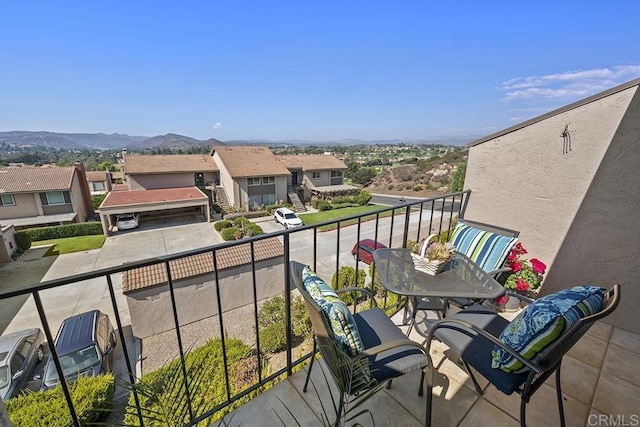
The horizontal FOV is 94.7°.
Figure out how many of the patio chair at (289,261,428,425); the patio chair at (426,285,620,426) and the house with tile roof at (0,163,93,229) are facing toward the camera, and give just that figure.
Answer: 1

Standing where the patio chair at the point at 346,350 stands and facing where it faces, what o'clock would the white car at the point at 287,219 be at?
The white car is roughly at 10 o'clock from the patio chair.

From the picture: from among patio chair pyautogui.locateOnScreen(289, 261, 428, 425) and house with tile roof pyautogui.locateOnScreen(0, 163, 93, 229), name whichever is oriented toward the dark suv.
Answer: the house with tile roof

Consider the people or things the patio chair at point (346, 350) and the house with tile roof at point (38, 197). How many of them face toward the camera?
1

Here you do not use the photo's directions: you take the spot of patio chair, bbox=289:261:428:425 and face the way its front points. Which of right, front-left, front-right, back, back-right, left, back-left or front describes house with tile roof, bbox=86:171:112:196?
left

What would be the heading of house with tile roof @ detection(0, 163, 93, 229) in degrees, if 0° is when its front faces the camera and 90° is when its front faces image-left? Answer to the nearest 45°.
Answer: approximately 0°

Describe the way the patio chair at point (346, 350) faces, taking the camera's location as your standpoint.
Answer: facing away from the viewer and to the right of the viewer

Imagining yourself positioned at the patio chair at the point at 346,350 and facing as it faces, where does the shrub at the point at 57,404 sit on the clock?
The shrub is roughly at 8 o'clock from the patio chair.

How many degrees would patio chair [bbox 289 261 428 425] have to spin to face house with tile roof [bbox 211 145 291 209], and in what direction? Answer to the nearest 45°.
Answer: approximately 90° to its left

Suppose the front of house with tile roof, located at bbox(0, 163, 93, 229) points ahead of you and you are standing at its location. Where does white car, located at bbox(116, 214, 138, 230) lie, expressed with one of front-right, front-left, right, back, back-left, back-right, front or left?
front-left

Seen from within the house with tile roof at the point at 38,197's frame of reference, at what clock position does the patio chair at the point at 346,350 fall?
The patio chair is roughly at 12 o'clock from the house with tile roof.

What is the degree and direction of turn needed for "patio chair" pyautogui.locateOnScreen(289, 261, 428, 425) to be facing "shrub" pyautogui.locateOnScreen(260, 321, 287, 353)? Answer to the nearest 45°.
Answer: approximately 90° to its left

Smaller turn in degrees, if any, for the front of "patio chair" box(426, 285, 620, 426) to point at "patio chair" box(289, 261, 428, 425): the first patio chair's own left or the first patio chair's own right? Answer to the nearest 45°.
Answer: approximately 90° to the first patio chair's own left

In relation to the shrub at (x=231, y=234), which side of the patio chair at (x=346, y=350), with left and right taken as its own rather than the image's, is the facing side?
left
